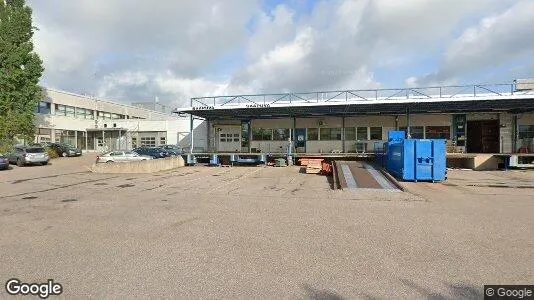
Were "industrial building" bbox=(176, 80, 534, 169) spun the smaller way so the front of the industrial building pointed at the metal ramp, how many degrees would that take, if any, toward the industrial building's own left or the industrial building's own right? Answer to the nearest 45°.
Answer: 0° — it already faces it

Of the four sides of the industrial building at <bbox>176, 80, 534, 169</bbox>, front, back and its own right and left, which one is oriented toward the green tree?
right

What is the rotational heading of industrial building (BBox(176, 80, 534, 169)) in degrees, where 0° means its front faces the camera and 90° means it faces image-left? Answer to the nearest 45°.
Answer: approximately 0°

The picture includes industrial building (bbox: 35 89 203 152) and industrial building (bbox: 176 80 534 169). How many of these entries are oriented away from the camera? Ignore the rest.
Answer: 0

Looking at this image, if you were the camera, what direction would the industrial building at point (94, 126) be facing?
facing the viewer and to the right of the viewer

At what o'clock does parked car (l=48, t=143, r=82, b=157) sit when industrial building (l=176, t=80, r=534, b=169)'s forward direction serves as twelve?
The parked car is roughly at 3 o'clock from the industrial building.

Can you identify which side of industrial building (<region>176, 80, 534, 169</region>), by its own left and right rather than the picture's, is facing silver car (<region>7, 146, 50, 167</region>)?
right

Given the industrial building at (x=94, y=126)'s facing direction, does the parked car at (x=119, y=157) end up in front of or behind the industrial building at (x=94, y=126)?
in front

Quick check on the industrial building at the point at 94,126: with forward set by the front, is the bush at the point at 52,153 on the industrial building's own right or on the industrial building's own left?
on the industrial building's own right
